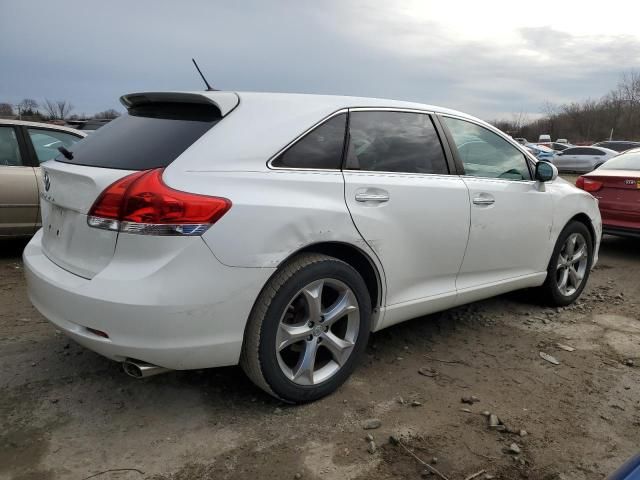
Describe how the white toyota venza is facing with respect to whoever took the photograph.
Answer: facing away from the viewer and to the right of the viewer

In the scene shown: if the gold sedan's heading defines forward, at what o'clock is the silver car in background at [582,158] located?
The silver car in background is roughly at 11 o'clock from the gold sedan.

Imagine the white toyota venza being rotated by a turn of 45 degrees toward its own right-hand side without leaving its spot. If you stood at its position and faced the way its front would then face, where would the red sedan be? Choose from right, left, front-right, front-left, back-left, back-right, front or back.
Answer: front-left

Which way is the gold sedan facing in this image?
to the viewer's right

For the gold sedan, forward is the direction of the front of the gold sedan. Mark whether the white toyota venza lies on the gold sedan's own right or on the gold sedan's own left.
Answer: on the gold sedan's own right

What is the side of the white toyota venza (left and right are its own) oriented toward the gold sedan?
left
